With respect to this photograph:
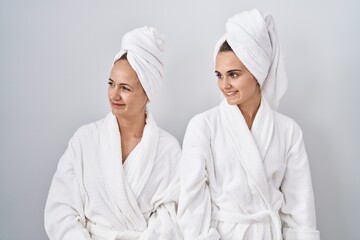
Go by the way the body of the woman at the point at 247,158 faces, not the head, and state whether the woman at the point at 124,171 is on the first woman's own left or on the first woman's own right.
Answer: on the first woman's own right

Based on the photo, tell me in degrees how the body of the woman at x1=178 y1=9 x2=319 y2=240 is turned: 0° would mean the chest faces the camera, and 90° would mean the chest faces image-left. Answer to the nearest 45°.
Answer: approximately 0°
